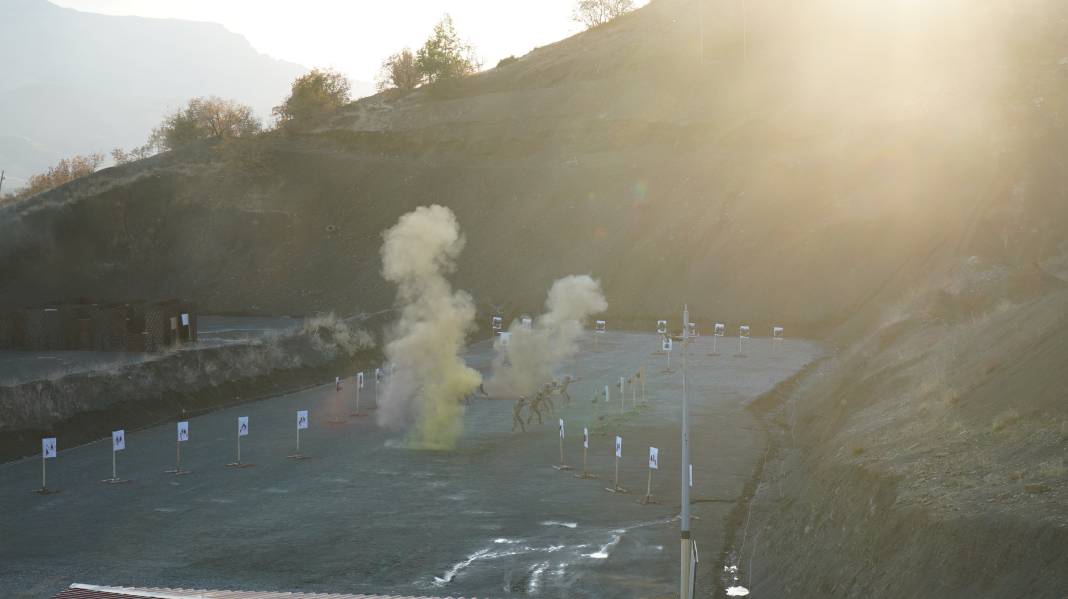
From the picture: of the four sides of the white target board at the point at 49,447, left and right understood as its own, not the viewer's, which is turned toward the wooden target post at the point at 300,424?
left

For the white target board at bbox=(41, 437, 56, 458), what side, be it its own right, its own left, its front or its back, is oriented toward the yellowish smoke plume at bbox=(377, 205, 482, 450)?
left

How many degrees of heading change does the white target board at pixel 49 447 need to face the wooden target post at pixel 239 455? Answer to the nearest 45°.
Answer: approximately 90° to its left

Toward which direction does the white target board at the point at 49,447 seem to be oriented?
toward the camera

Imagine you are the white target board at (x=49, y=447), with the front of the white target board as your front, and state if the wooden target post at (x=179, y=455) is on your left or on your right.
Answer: on your left
